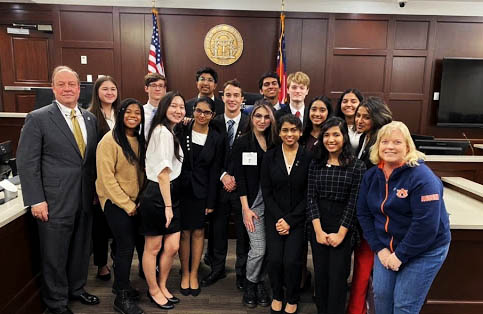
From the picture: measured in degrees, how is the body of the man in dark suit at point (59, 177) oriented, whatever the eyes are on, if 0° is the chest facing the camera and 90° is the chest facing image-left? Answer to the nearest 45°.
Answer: approximately 315°

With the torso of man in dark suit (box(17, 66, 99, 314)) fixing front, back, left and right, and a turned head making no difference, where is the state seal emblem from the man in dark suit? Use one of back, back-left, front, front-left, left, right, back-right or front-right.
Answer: left

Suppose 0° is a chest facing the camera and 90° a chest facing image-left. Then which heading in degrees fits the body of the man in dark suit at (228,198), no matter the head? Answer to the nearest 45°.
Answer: approximately 0°

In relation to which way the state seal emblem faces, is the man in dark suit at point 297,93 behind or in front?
in front

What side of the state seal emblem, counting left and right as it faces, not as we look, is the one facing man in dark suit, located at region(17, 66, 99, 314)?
front

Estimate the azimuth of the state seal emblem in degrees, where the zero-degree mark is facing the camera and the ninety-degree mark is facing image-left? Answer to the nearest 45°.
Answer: approximately 0°
